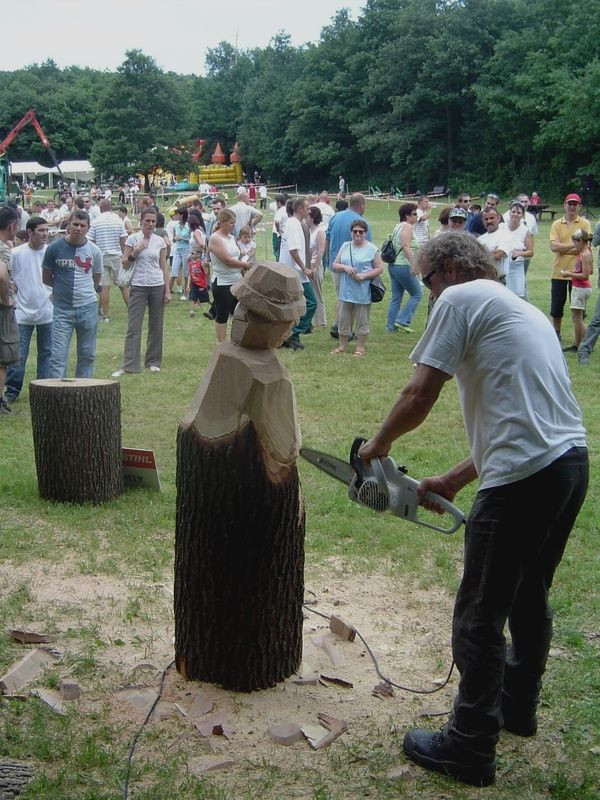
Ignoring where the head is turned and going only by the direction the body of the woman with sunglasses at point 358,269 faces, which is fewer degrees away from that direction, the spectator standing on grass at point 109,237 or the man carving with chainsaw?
the man carving with chainsaw

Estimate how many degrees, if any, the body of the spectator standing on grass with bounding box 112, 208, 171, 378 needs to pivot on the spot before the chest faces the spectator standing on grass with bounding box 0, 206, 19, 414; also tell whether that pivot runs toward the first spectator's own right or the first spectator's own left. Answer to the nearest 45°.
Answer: approximately 45° to the first spectator's own right

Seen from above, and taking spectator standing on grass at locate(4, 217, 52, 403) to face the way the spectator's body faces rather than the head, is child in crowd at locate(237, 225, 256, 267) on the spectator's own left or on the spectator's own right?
on the spectator's own left

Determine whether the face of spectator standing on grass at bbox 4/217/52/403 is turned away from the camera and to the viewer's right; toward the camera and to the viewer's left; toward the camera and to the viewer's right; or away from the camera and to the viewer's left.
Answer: toward the camera and to the viewer's right

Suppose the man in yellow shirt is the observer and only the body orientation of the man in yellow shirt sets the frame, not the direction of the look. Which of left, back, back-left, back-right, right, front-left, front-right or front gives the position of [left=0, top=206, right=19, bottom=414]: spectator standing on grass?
front-right

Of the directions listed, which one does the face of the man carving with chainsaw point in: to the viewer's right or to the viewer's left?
to the viewer's left

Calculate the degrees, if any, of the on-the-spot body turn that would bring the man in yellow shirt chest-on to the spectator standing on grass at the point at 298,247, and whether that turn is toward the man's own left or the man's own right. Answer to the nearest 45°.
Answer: approximately 90° to the man's own right

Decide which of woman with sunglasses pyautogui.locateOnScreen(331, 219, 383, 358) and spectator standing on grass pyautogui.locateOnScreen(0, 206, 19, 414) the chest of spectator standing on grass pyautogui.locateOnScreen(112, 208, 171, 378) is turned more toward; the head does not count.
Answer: the spectator standing on grass

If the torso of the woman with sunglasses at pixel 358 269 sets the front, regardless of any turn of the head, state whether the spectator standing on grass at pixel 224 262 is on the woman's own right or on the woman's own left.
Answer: on the woman's own right
